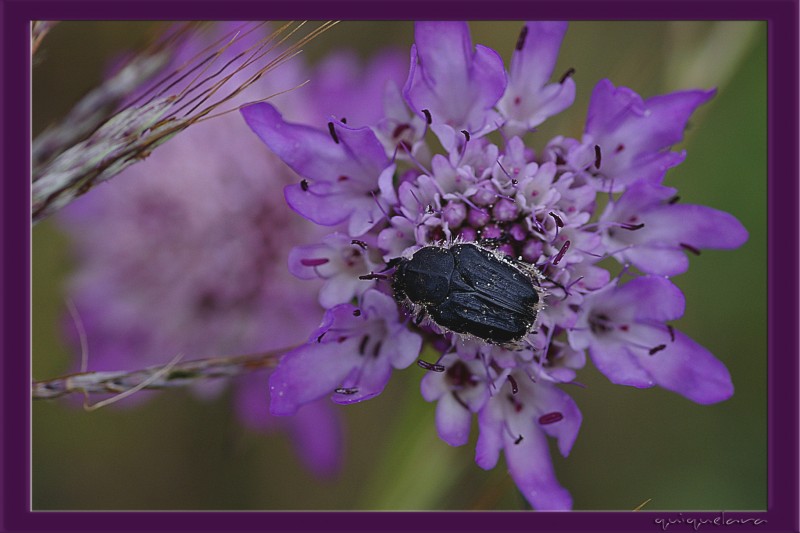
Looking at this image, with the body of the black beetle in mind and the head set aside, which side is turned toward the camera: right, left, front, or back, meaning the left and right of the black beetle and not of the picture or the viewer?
left
